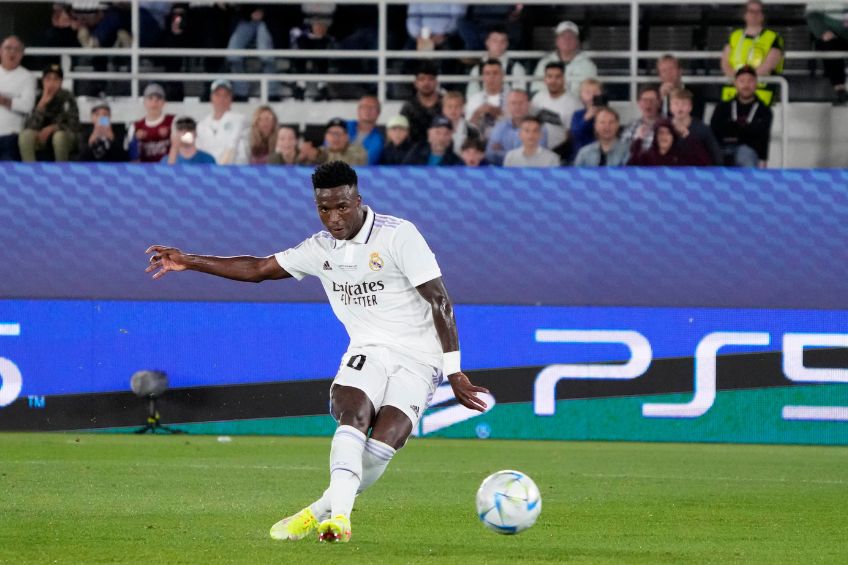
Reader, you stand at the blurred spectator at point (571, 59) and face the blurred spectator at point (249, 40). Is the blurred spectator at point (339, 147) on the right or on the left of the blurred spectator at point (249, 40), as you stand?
left

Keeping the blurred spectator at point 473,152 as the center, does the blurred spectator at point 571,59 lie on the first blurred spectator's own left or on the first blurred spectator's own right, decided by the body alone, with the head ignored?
on the first blurred spectator's own left

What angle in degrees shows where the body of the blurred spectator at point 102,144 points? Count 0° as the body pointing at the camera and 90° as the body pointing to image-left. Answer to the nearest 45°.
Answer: approximately 0°

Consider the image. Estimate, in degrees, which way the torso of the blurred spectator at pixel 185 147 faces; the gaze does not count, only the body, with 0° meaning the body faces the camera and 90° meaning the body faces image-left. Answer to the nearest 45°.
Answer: approximately 0°

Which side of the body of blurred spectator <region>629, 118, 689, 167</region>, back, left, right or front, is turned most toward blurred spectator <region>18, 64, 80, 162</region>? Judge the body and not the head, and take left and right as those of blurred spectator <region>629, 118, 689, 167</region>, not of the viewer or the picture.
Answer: right

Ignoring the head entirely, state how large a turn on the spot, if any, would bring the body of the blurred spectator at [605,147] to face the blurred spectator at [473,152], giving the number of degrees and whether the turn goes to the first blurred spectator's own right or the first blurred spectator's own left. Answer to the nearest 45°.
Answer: approximately 90° to the first blurred spectator's own right

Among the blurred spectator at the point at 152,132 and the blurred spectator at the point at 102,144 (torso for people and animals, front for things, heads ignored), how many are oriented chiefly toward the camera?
2
